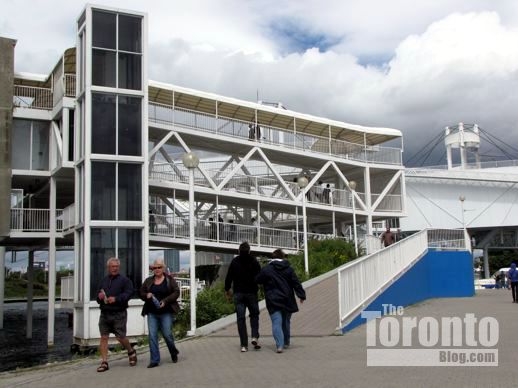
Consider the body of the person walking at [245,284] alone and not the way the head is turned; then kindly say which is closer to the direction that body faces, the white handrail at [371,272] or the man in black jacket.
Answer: the white handrail

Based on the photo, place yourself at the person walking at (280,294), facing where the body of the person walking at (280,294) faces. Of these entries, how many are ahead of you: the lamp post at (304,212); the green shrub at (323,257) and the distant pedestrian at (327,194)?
3

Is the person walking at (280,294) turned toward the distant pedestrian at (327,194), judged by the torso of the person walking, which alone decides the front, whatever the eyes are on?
yes

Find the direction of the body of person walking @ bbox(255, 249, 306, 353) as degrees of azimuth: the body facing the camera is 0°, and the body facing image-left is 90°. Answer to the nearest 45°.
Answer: approximately 180°

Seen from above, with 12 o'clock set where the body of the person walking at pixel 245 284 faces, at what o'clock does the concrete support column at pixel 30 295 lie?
The concrete support column is roughly at 11 o'clock from the person walking.

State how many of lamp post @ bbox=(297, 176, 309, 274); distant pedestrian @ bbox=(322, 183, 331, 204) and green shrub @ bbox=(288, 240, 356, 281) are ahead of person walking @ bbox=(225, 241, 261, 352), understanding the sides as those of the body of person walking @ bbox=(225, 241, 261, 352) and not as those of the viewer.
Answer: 3

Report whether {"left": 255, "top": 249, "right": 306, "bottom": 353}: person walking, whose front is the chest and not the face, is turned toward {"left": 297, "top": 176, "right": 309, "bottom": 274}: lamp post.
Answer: yes

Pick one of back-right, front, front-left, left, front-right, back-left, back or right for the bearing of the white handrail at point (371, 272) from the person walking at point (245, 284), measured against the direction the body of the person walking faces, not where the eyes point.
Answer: front-right

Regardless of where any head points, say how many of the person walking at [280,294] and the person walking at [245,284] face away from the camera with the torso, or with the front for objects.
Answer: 2

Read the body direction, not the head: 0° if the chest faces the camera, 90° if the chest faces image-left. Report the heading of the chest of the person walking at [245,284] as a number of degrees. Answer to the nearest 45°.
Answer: approximately 180°

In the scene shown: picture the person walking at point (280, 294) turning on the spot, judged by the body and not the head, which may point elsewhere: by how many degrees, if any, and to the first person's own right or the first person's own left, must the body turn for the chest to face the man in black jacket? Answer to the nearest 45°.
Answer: approximately 90° to the first person's own left

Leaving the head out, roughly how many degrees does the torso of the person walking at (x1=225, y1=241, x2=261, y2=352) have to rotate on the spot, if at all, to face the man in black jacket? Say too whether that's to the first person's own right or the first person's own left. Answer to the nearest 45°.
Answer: approximately 135° to the first person's own left

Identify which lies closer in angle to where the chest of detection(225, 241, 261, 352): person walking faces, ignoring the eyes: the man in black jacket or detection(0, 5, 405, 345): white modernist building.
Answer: the white modernist building

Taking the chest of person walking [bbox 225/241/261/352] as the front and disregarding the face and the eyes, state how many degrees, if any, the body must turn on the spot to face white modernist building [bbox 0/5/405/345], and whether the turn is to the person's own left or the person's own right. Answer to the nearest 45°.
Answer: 0° — they already face it
